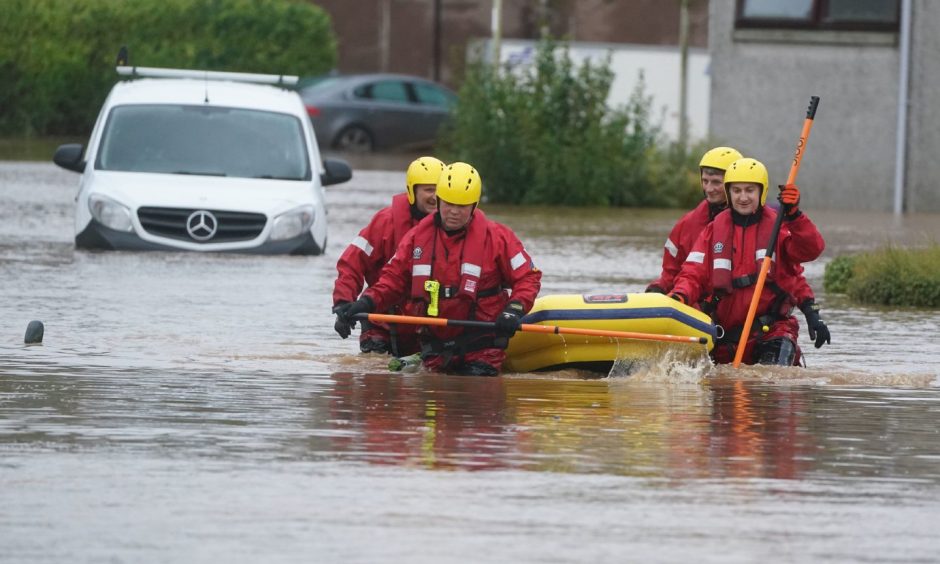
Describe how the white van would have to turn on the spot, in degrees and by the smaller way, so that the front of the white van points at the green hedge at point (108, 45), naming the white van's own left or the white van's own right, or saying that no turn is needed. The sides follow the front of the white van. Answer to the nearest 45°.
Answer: approximately 180°

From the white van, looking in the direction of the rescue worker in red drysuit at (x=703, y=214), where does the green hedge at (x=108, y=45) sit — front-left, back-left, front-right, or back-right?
back-left

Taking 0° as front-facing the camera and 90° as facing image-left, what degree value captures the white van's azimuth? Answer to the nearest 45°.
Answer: approximately 0°

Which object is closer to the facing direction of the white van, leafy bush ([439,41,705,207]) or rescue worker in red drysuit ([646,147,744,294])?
the rescue worker in red drysuit

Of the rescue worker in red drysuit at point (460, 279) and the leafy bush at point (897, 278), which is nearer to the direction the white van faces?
the rescue worker in red drysuit

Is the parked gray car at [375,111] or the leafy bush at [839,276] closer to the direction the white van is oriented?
the leafy bush

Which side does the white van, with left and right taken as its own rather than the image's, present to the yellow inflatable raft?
front

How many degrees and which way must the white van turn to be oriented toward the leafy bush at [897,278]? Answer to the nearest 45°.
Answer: approximately 45° to its left

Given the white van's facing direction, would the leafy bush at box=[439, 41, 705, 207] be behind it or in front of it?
behind

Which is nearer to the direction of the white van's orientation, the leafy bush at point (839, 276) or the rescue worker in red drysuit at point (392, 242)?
the rescue worker in red drysuit

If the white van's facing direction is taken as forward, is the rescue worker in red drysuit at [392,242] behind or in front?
in front

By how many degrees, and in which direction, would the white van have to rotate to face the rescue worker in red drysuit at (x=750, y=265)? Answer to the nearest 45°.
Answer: approximately 45° to its left

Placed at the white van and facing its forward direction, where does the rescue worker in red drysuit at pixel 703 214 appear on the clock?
The rescue worker in red drysuit is roughly at 11 o'clock from the white van.

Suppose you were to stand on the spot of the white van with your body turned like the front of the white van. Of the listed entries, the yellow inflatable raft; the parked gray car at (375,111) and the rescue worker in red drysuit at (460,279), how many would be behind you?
1

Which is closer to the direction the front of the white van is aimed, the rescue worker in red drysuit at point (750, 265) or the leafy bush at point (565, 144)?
the rescue worker in red drysuit
